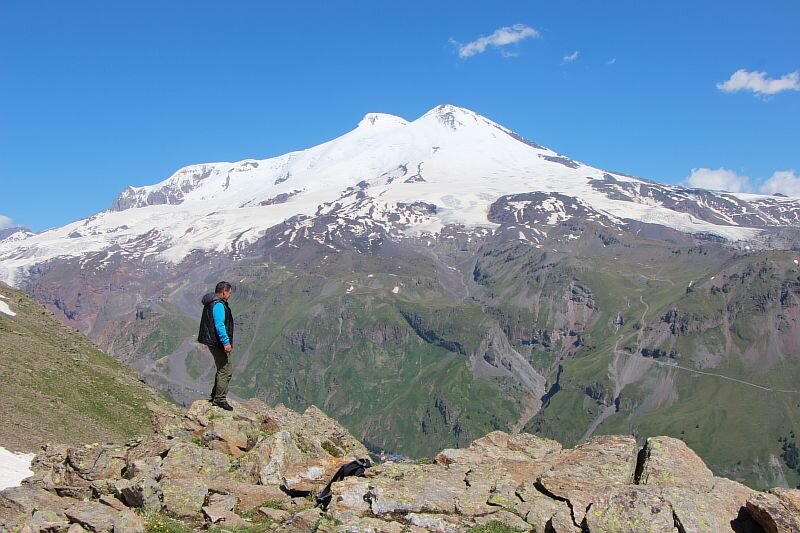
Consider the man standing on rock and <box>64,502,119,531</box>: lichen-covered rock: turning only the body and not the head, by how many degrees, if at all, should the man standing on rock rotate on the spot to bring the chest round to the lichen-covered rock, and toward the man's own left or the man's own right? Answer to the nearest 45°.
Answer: approximately 90° to the man's own right

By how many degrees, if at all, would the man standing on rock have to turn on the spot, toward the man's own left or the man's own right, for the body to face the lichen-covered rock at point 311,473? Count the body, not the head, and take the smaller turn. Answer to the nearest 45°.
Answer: approximately 45° to the man's own right

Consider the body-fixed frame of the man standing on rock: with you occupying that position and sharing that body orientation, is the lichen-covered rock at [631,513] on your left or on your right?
on your right

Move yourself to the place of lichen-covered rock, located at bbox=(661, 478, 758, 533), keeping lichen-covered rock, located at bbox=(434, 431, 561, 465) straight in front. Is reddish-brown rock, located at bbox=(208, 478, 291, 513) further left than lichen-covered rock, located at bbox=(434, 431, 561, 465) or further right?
left

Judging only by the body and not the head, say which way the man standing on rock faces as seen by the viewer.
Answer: to the viewer's right

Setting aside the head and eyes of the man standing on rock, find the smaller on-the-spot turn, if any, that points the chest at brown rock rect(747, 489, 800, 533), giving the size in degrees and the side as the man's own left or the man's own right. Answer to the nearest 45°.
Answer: approximately 45° to the man's own right

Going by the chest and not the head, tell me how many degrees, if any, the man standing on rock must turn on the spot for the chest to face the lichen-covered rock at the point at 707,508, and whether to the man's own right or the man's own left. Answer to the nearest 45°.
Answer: approximately 45° to the man's own right

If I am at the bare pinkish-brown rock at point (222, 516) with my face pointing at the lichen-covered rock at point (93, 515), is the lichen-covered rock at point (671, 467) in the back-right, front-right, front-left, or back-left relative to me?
back-right
